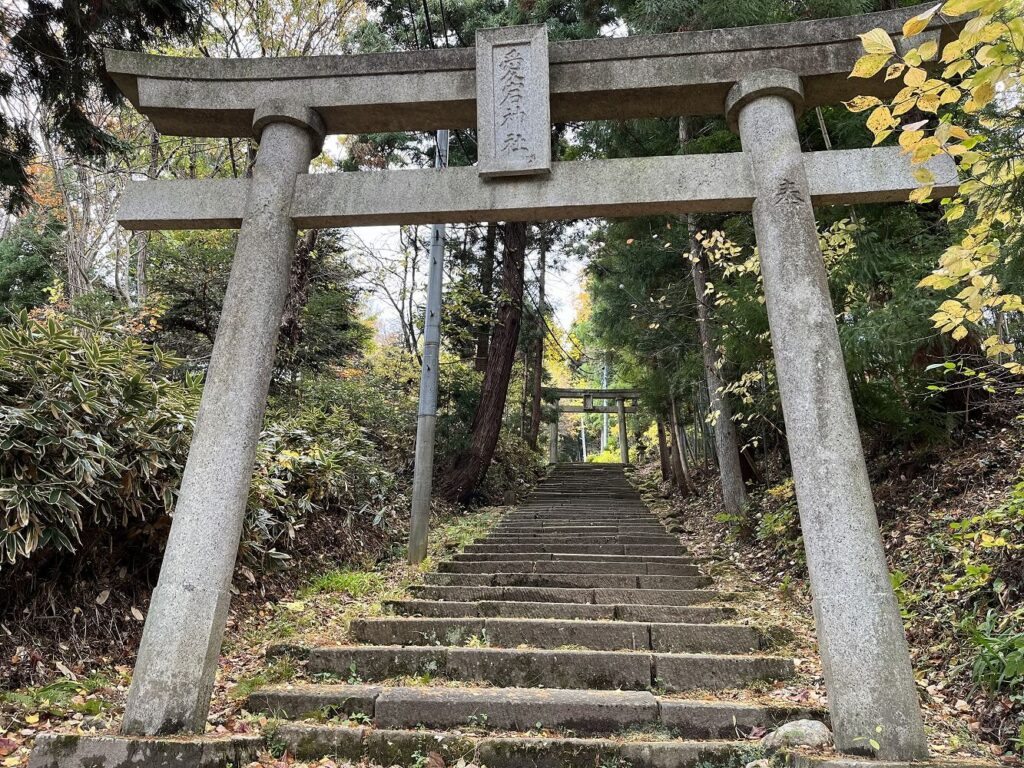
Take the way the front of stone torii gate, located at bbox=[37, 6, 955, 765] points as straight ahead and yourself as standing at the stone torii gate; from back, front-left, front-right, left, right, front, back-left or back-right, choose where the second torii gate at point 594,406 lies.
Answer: back

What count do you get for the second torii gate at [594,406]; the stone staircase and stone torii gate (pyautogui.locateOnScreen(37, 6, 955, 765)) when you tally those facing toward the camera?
3

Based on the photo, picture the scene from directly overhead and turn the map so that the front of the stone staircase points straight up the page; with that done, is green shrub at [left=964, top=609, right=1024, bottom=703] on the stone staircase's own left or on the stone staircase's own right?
on the stone staircase's own left

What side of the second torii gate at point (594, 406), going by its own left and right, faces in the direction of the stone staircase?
front

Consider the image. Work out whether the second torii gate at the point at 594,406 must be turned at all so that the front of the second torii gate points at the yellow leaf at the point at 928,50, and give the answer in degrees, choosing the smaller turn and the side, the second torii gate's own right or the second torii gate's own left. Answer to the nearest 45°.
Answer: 0° — it already faces it

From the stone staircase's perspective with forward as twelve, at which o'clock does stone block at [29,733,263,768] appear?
The stone block is roughly at 2 o'clock from the stone staircase.

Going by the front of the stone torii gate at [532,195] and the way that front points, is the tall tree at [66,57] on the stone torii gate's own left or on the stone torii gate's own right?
on the stone torii gate's own right

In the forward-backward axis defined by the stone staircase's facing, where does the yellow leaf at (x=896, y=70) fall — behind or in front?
in front

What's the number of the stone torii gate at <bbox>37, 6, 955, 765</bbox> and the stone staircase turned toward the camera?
2

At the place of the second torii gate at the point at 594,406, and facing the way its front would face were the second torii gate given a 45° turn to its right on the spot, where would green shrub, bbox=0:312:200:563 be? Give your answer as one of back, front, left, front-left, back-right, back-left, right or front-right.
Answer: front-left

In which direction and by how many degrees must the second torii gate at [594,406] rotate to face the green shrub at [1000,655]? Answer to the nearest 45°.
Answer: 0° — it already faces it

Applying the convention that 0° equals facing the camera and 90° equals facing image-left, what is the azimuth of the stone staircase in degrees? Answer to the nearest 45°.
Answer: approximately 0°
